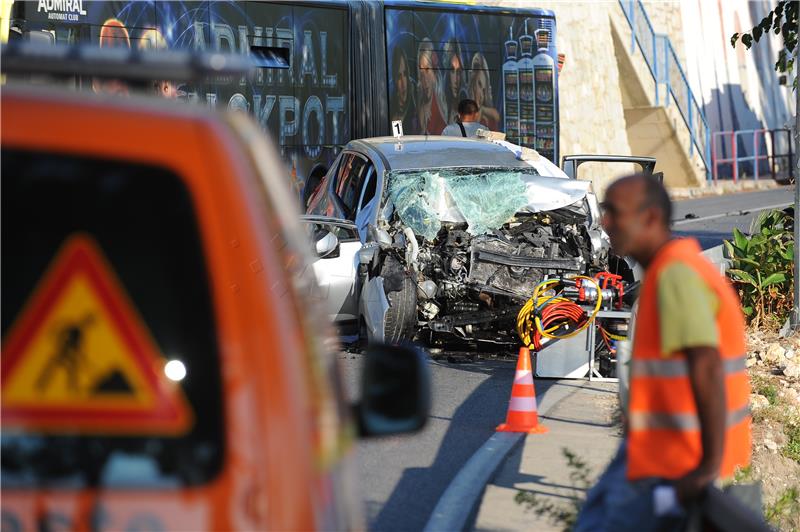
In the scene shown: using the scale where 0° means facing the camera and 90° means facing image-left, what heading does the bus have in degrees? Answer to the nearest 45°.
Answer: approximately 90°

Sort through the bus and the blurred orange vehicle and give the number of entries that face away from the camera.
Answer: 1

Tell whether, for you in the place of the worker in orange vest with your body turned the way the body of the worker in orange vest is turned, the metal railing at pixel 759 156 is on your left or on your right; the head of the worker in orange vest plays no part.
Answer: on your right

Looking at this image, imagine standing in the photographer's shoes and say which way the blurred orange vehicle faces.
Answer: facing away from the viewer

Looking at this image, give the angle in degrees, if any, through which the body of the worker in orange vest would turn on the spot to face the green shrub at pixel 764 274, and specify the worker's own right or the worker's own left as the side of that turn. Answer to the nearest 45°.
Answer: approximately 90° to the worker's own right

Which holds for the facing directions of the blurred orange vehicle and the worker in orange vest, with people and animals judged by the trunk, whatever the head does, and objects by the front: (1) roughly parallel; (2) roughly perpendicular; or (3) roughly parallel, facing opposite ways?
roughly perpendicular

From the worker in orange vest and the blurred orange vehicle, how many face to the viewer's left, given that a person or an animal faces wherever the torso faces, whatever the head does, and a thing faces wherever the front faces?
1

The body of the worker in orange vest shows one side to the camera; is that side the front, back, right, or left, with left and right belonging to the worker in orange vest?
left

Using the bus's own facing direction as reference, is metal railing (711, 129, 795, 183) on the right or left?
on its right

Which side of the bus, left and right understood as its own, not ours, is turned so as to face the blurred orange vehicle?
left

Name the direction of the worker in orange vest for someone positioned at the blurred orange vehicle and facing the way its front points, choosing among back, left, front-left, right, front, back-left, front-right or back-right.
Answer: front-right

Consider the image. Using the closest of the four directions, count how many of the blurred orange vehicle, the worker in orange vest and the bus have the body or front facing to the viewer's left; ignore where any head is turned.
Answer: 2

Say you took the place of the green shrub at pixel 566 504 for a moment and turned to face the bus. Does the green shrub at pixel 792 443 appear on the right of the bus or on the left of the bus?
right

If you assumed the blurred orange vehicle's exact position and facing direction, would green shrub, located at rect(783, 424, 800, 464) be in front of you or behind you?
in front
